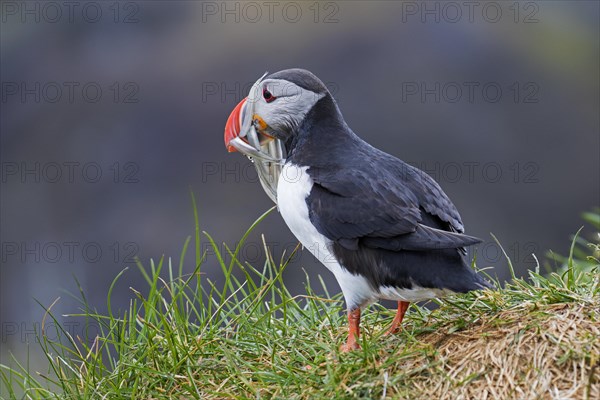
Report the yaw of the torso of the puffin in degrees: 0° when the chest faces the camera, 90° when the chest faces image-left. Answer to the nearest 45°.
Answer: approximately 90°
